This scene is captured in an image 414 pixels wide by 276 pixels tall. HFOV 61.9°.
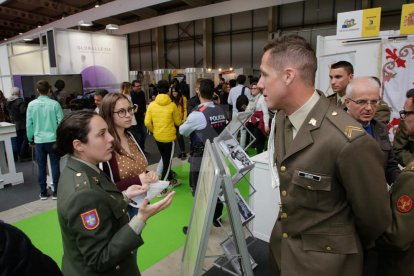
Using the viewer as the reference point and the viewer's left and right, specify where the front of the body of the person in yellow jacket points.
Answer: facing away from the viewer

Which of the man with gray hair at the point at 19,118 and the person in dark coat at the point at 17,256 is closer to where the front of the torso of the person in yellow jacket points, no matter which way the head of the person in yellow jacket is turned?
the man with gray hair

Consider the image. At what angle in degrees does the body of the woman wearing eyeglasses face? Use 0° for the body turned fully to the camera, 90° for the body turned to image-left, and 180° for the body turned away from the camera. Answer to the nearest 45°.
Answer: approximately 315°

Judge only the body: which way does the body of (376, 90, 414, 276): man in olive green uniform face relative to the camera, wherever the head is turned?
to the viewer's left

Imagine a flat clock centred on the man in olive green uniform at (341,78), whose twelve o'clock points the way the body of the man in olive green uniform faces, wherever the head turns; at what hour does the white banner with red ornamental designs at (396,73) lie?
The white banner with red ornamental designs is roughly at 5 o'clock from the man in olive green uniform.

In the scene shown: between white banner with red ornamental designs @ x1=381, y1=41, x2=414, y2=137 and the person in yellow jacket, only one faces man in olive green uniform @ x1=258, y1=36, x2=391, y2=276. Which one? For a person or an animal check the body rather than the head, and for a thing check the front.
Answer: the white banner with red ornamental designs

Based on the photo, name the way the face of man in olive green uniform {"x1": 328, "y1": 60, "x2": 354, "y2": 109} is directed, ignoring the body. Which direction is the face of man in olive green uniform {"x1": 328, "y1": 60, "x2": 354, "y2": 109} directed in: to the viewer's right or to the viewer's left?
to the viewer's left

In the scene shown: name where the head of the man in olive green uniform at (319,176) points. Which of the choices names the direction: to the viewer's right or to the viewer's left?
to the viewer's left
